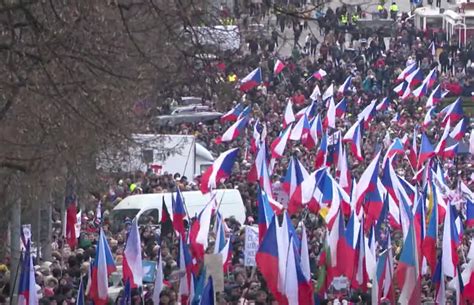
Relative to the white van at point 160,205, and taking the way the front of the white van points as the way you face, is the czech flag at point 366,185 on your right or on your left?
on your left

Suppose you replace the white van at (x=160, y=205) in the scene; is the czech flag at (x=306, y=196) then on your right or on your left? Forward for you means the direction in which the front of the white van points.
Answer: on your left
